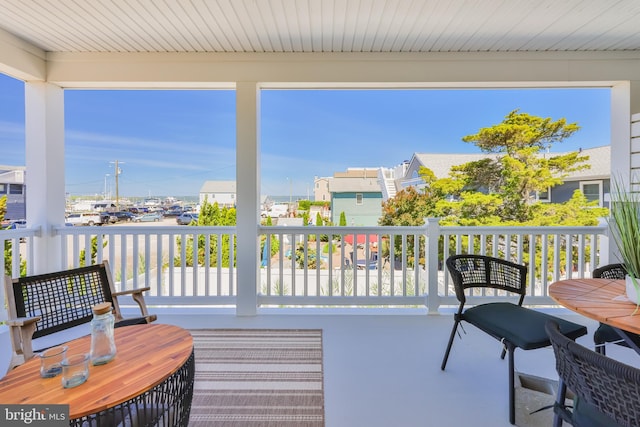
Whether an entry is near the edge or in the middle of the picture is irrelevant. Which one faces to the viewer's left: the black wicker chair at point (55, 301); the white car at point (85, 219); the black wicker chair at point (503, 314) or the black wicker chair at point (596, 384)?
the white car

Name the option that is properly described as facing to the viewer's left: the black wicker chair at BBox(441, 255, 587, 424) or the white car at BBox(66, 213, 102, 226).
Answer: the white car

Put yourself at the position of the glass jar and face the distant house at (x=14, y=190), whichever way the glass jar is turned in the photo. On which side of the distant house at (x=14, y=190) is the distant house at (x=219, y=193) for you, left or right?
right

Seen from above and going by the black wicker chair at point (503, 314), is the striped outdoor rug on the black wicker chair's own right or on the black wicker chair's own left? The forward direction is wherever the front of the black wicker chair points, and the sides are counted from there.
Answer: on the black wicker chair's own right

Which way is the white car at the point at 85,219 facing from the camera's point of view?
to the viewer's left

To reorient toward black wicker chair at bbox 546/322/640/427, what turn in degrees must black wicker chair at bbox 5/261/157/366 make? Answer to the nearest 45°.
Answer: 0° — it already faces it

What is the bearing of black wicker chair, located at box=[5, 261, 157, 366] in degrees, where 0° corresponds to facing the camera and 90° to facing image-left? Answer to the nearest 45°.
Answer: approximately 315°

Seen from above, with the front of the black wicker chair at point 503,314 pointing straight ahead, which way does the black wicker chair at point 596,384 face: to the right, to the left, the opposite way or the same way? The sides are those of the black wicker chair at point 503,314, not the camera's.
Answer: to the left

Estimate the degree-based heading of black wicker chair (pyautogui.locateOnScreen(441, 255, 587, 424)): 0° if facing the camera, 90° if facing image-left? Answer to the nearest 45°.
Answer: approximately 315°

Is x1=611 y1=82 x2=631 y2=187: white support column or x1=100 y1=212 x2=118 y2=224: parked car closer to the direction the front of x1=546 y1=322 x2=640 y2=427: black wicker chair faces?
the white support column

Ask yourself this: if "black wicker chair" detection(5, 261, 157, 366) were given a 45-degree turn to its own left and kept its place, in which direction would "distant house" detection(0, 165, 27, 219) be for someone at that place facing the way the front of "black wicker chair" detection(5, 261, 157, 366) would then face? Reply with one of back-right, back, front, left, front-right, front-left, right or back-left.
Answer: left
